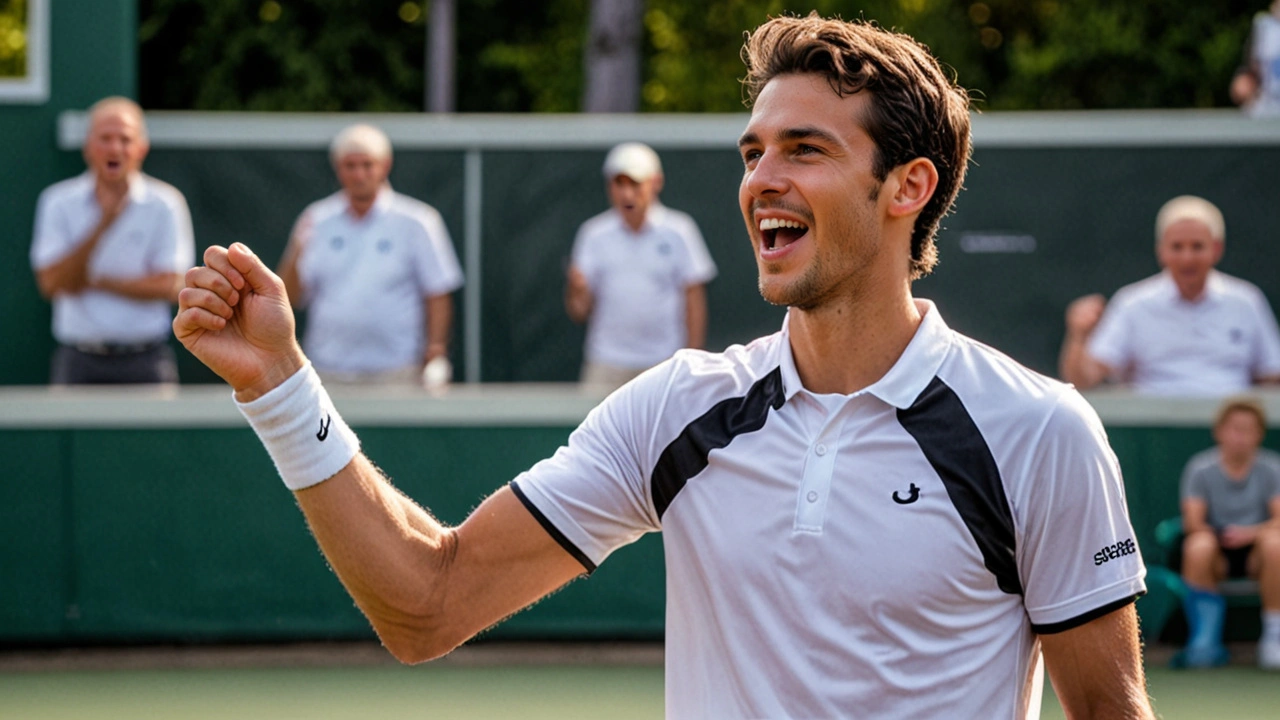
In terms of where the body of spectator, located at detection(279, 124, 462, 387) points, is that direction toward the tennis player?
yes

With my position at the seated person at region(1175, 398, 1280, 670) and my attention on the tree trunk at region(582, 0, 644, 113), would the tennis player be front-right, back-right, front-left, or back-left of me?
back-left

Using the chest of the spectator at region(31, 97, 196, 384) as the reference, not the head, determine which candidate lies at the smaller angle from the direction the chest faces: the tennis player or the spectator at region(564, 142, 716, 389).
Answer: the tennis player

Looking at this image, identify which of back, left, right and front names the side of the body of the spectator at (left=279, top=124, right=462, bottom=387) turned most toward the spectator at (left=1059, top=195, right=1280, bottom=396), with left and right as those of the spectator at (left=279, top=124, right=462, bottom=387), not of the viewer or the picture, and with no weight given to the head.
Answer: left

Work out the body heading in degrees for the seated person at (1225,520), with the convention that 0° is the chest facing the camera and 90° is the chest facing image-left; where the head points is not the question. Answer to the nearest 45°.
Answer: approximately 0°

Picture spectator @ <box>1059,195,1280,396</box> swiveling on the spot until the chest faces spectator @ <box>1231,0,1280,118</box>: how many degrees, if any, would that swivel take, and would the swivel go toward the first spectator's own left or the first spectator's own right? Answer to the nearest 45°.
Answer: approximately 180°

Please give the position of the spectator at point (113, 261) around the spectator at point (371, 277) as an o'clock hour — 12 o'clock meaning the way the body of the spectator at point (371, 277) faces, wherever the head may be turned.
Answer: the spectator at point (113, 261) is roughly at 3 o'clock from the spectator at point (371, 277).

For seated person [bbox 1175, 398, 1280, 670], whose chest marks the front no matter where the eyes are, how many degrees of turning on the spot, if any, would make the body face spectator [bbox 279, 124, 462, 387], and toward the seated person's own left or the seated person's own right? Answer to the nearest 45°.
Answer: approximately 90° to the seated person's own right

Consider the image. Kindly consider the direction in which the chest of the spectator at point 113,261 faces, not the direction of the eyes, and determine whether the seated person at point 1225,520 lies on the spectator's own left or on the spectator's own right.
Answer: on the spectator's own left
